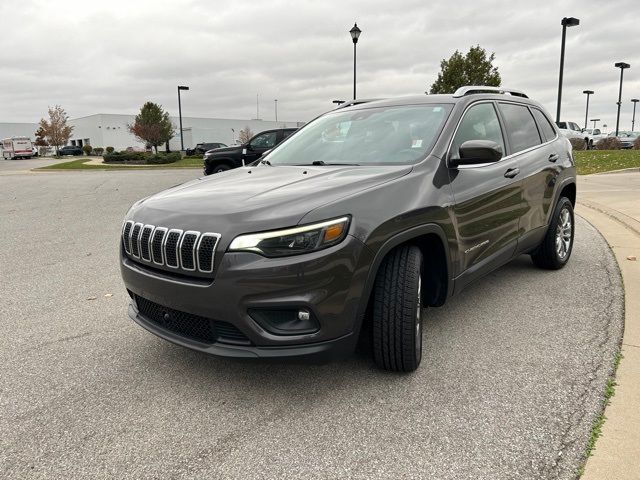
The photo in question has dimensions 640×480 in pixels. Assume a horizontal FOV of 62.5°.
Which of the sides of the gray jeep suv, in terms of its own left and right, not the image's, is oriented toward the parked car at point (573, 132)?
back

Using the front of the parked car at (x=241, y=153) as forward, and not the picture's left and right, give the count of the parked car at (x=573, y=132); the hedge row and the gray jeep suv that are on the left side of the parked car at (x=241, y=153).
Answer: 1

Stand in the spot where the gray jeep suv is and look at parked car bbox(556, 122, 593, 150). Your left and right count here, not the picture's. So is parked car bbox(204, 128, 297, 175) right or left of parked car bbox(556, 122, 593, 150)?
left

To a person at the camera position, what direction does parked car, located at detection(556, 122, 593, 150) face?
facing the viewer and to the right of the viewer

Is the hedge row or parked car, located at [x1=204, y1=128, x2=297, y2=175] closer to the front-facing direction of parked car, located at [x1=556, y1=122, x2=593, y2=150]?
the parked car

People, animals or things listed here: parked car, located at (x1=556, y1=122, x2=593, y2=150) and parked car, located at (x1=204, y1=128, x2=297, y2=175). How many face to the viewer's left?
1

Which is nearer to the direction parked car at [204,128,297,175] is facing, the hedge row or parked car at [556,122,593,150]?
the hedge row

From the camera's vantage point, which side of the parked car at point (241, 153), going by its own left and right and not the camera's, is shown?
left

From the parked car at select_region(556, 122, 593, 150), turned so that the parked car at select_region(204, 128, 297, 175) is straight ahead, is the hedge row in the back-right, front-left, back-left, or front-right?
front-right

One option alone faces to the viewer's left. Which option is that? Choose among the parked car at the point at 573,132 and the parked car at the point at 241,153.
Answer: the parked car at the point at 241,153

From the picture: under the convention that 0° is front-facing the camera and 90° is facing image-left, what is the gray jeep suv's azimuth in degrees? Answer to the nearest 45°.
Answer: approximately 45°

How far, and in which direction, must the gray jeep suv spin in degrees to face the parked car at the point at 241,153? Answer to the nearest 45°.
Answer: approximately 135° to its right

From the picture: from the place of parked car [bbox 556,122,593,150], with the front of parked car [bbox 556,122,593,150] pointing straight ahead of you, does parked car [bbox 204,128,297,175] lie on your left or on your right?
on your right

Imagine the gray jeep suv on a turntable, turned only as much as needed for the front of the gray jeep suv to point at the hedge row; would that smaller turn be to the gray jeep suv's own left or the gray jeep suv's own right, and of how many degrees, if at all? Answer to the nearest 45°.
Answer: approximately 90° to the gray jeep suv's own right
